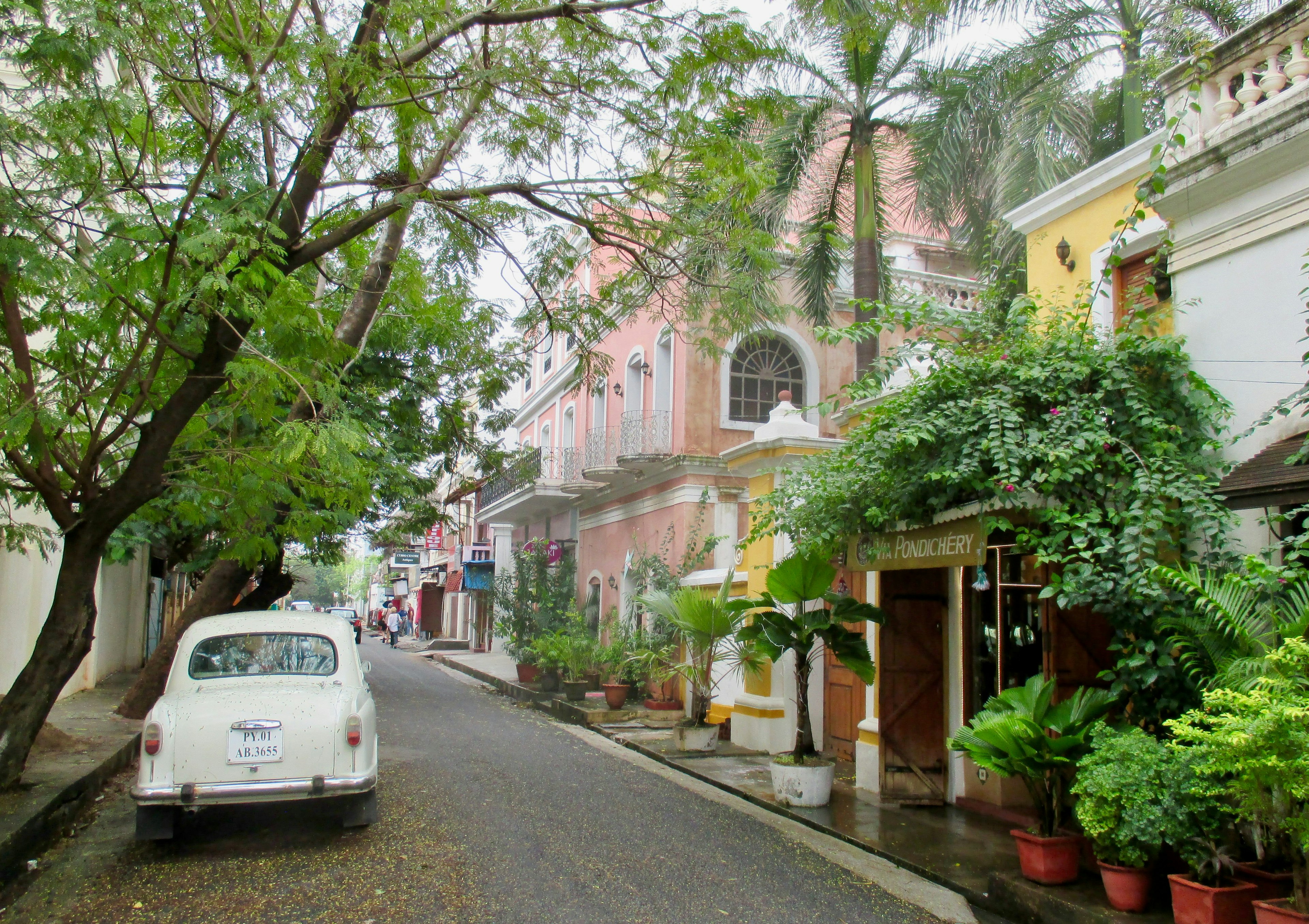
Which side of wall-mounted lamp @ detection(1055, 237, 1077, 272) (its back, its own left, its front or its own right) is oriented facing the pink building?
right

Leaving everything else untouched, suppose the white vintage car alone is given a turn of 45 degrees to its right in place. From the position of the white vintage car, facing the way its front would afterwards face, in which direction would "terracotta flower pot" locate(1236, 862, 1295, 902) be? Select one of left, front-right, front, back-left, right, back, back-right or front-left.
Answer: right

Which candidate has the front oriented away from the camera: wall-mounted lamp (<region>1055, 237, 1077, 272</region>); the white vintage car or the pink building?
the white vintage car

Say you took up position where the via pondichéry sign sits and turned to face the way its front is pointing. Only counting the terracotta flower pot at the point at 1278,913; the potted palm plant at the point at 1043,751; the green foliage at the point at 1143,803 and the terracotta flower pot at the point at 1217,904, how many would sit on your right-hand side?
0

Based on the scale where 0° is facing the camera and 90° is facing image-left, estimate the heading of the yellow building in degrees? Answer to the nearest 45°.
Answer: approximately 45°

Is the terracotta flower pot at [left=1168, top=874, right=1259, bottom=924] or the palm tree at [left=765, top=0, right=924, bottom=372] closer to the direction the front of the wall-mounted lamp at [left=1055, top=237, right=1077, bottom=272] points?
the terracotta flower pot

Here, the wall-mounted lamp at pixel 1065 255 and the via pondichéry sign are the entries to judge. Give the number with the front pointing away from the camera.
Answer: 0

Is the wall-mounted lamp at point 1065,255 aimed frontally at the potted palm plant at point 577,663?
no

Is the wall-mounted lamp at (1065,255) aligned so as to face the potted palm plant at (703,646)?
no

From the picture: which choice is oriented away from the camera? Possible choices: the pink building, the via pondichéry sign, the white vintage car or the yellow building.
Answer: the white vintage car

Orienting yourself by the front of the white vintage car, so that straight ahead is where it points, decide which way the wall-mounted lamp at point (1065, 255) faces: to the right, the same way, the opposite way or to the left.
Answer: to the left

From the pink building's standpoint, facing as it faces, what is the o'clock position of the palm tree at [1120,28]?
The palm tree is roughly at 9 o'clock from the pink building.

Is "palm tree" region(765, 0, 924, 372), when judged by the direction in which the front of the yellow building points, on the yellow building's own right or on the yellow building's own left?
on the yellow building's own right

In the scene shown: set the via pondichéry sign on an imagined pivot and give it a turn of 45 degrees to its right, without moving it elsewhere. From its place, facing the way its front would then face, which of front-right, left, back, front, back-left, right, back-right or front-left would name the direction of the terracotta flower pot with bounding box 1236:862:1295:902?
back-left

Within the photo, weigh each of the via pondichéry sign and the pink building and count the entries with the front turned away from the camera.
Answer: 0

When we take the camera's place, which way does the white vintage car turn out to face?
facing away from the viewer

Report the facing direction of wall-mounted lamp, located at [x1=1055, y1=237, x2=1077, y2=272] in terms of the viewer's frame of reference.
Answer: facing the viewer and to the left of the viewer

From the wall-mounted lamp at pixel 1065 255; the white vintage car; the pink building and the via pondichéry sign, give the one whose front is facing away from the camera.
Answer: the white vintage car

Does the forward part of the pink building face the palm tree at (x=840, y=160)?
no

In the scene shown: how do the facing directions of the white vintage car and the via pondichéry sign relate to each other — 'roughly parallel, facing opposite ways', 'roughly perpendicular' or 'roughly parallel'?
roughly perpendicular

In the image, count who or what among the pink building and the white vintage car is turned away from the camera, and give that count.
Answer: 1

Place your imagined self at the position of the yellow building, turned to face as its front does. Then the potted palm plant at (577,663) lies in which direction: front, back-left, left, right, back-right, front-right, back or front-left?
right
